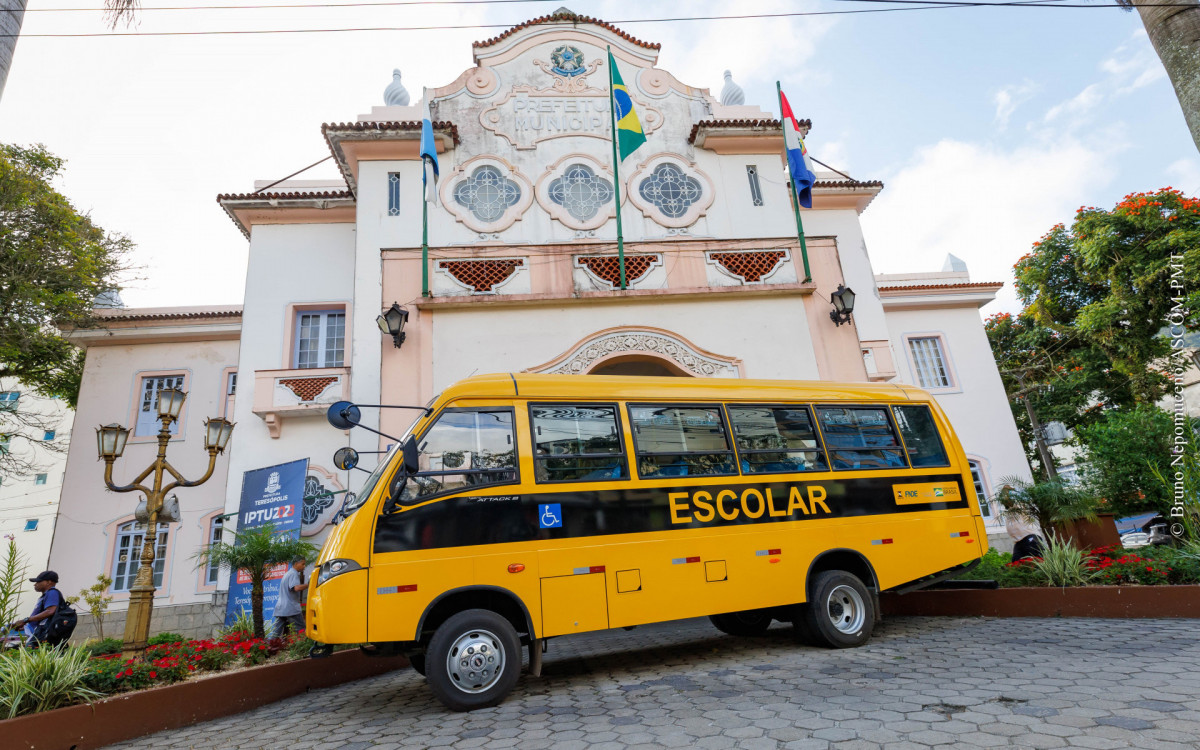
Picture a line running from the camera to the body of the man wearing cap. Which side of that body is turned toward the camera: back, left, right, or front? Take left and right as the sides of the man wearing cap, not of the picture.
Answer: left

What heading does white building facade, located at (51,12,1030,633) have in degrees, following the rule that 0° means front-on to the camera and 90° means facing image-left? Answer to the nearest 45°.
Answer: approximately 0°

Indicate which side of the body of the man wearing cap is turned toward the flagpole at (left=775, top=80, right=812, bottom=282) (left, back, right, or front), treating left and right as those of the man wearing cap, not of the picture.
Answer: back

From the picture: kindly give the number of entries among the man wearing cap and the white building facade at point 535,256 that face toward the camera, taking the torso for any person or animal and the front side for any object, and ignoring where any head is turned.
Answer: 1

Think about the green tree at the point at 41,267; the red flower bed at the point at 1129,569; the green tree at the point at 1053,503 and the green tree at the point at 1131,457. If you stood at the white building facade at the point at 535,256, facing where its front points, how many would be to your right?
1

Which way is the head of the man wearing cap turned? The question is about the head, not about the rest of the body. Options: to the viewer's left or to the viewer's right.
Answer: to the viewer's left

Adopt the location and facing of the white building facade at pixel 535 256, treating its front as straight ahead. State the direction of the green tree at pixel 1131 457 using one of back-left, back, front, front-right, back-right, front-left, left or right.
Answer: left

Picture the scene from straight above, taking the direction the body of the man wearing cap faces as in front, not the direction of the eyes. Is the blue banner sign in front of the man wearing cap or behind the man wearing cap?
behind
